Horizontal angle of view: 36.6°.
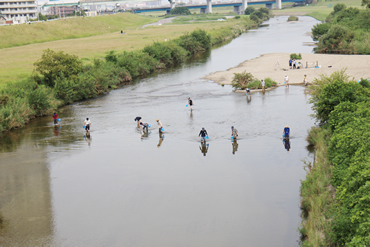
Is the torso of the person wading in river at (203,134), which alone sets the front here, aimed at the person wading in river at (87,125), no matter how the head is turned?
no

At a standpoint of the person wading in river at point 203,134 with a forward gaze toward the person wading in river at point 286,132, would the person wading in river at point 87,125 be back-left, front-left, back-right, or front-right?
back-left

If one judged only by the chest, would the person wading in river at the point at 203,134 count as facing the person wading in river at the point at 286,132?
no
